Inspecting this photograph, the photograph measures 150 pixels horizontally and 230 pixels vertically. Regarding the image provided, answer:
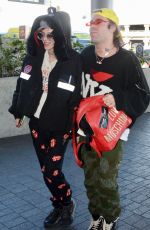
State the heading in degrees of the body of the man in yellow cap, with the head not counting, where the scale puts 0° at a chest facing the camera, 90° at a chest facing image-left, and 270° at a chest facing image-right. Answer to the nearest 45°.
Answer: approximately 45°

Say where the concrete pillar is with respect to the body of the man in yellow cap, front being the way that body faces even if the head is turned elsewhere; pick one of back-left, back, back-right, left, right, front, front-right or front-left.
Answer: back-right

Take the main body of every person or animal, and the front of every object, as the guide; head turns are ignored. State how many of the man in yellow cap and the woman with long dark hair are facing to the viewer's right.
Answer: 0

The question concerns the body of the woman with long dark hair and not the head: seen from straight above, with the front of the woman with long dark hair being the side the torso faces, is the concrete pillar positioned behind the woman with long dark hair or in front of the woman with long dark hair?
behind

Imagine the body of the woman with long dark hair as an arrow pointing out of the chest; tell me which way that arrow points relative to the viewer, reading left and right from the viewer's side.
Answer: facing the viewer and to the left of the viewer
